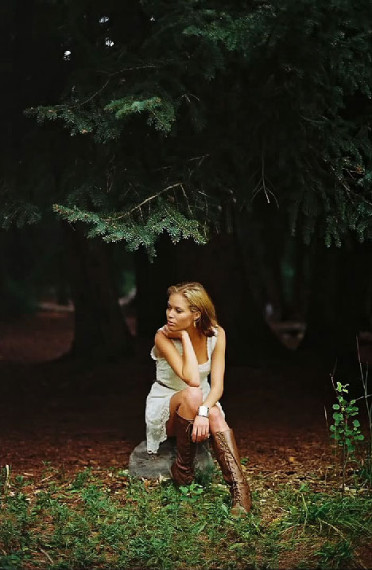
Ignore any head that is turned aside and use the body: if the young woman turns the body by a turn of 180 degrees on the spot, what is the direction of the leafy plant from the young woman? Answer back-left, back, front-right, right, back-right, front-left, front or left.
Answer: right

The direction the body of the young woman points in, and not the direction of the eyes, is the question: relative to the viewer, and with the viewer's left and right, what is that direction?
facing the viewer

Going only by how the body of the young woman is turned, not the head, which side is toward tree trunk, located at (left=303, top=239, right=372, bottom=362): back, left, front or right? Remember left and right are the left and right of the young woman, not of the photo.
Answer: back

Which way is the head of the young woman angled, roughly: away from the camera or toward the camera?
toward the camera

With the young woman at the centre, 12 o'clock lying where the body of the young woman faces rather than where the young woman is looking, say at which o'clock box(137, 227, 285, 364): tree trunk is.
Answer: The tree trunk is roughly at 6 o'clock from the young woman.

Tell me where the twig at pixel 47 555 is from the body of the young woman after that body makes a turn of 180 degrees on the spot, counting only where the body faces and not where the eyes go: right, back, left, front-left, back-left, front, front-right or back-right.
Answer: back-left
